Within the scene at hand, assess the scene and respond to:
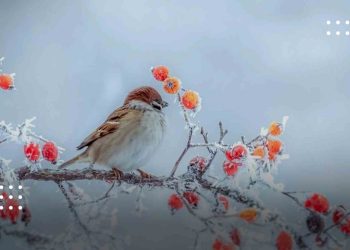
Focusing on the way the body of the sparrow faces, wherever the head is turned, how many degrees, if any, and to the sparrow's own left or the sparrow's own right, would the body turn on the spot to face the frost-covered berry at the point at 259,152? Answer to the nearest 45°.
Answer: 0° — it already faces it

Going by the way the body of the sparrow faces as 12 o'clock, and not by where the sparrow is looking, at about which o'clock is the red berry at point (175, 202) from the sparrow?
The red berry is roughly at 12 o'clock from the sparrow.

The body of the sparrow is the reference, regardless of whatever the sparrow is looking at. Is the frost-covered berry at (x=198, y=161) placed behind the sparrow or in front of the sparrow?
in front

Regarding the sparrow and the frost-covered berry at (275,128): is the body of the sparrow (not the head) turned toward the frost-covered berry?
yes

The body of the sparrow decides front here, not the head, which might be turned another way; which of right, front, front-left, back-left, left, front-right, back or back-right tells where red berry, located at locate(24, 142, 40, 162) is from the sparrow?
back

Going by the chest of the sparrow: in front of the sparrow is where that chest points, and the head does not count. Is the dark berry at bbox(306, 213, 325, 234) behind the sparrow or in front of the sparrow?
in front

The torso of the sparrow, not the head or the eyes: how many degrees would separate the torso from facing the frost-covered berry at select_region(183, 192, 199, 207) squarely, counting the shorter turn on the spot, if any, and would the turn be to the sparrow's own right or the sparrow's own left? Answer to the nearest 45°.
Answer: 0° — it already faces it

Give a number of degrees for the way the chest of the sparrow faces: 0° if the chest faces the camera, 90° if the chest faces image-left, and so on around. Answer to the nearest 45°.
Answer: approximately 270°

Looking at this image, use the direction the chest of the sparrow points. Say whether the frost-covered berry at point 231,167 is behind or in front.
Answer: in front

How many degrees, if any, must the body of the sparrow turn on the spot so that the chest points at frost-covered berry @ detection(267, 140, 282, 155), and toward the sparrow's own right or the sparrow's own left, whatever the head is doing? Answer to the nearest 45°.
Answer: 0° — it already faces it

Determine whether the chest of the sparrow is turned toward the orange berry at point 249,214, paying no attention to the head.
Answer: yes
